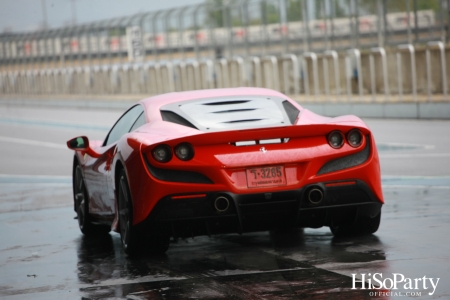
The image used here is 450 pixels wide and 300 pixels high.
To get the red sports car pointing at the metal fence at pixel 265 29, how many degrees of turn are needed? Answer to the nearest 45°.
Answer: approximately 45° to its right

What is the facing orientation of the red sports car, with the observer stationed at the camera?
facing away from the viewer and to the left of the viewer

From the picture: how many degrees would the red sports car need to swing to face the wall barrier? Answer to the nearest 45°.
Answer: approximately 45° to its right
